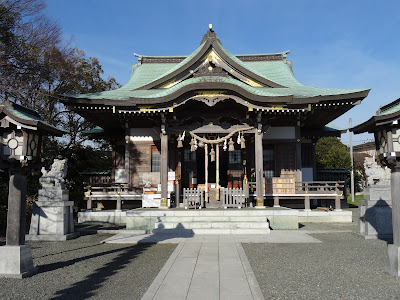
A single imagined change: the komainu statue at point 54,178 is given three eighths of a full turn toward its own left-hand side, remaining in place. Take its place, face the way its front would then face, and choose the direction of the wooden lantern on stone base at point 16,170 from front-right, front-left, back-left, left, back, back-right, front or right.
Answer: back-left

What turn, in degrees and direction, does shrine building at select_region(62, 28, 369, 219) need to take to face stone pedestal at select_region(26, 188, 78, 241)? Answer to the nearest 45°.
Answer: approximately 45° to its right

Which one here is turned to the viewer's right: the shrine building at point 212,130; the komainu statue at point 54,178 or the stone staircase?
the komainu statue

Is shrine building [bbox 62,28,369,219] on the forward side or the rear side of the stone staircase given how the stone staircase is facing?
on the rear side

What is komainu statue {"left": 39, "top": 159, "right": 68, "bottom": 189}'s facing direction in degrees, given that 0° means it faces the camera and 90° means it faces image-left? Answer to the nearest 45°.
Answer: approximately 270°

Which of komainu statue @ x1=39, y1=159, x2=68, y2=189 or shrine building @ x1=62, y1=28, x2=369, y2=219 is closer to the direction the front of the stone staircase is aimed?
the komainu statue

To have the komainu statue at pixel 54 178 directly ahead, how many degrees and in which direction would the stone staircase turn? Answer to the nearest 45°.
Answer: approximately 90° to its right

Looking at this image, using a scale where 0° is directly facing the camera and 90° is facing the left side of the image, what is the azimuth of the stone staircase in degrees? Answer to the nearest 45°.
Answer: approximately 0°

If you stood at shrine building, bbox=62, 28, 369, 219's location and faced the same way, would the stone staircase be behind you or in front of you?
in front
